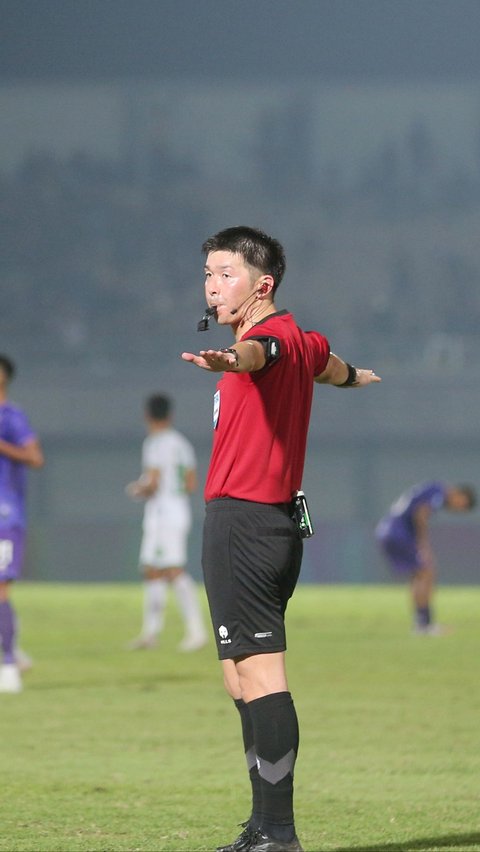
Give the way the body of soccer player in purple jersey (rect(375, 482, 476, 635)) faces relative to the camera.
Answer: to the viewer's right

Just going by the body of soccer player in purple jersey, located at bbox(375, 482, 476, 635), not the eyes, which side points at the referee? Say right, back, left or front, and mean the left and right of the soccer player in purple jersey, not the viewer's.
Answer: right

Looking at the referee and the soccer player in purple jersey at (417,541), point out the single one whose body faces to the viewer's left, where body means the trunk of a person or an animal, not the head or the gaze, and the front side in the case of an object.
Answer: the referee

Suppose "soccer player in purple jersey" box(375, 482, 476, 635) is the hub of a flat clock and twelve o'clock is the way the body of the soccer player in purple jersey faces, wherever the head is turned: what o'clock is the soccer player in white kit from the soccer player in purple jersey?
The soccer player in white kit is roughly at 5 o'clock from the soccer player in purple jersey.

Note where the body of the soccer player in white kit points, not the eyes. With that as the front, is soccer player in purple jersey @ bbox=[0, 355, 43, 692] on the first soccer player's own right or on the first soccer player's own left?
on the first soccer player's own left

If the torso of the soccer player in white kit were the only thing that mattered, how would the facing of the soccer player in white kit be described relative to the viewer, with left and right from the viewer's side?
facing away from the viewer and to the left of the viewer
